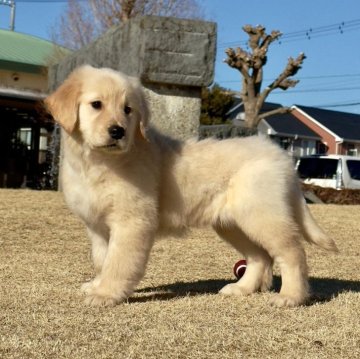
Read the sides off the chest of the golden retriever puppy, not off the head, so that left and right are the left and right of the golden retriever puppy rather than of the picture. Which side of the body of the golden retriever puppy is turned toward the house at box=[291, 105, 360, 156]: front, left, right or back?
right

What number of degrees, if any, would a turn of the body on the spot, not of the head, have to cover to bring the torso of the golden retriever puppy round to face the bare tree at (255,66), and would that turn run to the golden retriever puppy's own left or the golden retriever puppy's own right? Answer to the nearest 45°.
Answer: approximately 90° to the golden retriever puppy's own right

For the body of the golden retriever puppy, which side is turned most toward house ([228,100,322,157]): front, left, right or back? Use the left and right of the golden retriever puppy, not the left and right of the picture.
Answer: right

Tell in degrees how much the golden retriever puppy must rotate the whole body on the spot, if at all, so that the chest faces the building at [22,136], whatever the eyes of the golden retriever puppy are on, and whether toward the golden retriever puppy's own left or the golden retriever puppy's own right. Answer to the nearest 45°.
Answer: approximately 90° to the golden retriever puppy's own right

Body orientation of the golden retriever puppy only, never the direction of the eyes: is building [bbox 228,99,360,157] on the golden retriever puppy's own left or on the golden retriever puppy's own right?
on the golden retriever puppy's own right

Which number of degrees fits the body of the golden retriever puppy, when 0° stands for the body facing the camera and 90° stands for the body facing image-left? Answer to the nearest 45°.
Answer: approximately 90°
